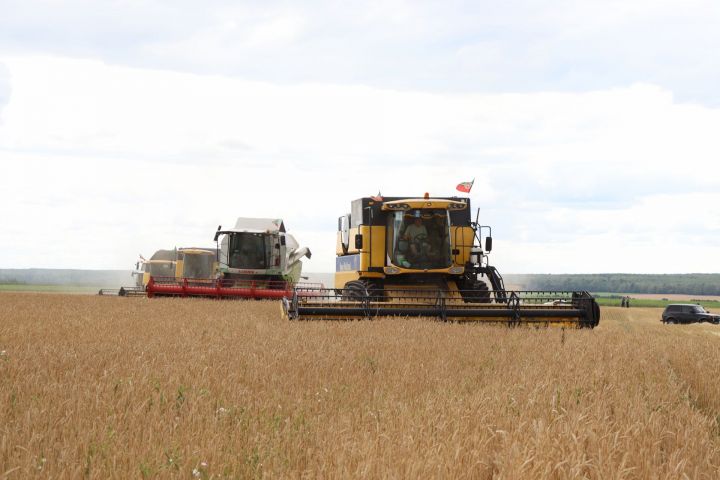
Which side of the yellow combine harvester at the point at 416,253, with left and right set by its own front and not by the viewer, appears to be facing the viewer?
front

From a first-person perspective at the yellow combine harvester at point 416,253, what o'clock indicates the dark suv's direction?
The dark suv is roughly at 7 o'clock from the yellow combine harvester.

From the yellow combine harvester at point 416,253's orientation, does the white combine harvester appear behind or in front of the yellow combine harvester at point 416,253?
behind
